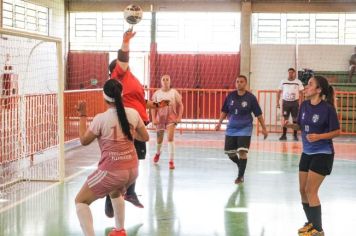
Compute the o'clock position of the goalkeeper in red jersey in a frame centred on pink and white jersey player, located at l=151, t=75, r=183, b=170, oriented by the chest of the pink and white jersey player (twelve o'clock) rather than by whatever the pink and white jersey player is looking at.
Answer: The goalkeeper in red jersey is roughly at 12 o'clock from the pink and white jersey player.

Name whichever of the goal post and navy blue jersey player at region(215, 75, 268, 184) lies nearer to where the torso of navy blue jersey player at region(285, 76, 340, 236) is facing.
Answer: the goal post

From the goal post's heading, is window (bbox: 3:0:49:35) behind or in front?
behind

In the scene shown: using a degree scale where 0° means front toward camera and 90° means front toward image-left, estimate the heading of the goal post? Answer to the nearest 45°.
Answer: approximately 315°

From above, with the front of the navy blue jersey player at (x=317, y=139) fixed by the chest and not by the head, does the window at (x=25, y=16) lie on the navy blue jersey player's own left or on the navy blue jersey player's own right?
on the navy blue jersey player's own right

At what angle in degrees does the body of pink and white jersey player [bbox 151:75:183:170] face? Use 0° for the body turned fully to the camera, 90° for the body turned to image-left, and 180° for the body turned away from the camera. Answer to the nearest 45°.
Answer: approximately 0°

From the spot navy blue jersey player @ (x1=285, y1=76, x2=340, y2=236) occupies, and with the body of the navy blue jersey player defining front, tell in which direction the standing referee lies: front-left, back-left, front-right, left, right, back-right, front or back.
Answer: back-right

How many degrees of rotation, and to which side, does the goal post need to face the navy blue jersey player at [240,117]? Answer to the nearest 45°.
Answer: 0° — it already faces them

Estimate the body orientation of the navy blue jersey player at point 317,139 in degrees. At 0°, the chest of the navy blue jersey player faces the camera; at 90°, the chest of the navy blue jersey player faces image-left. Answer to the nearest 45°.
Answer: approximately 45°

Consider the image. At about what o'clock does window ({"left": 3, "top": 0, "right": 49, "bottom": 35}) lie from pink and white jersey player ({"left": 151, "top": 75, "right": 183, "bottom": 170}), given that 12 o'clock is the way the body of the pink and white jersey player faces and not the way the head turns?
The window is roughly at 5 o'clock from the pink and white jersey player.

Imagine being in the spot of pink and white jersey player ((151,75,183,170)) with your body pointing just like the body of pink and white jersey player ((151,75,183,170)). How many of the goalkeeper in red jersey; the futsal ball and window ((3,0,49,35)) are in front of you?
2
